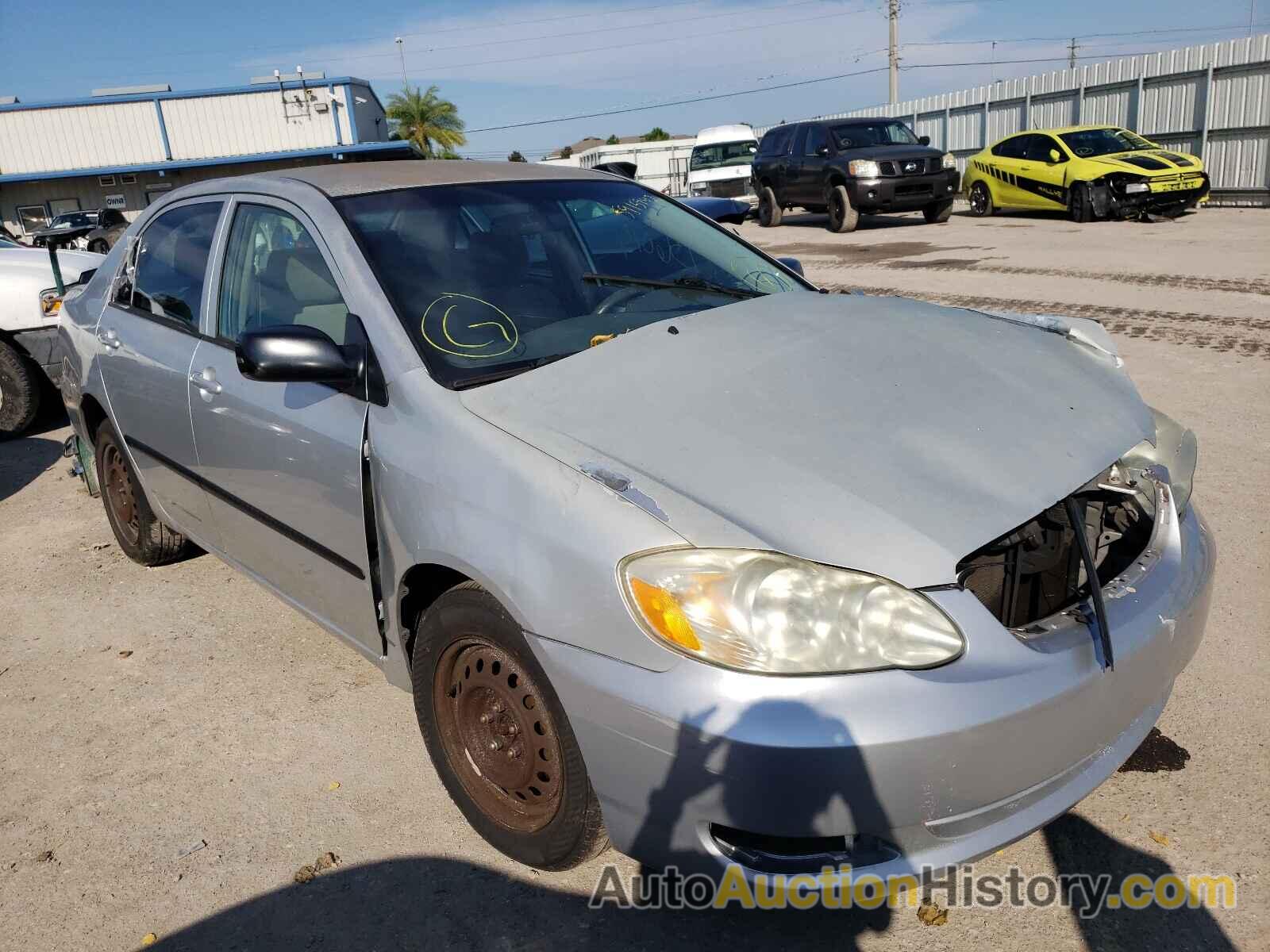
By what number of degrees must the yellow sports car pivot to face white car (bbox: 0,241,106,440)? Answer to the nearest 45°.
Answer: approximately 90° to its right

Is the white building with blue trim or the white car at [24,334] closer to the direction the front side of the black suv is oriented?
the white car

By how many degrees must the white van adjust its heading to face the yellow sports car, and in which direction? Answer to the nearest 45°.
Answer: approximately 45° to its left

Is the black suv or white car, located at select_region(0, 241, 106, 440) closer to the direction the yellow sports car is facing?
the white car

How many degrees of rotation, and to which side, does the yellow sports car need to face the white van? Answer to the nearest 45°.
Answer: approximately 180°

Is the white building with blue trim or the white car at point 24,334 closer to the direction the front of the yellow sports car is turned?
the white car

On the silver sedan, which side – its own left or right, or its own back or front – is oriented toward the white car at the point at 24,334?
back

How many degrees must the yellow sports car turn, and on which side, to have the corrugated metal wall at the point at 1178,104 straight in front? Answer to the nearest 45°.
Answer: approximately 135° to its left

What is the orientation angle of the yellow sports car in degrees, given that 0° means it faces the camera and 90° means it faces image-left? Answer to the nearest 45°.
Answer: approximately 315°

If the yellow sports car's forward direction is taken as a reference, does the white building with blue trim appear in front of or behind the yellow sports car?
behind
